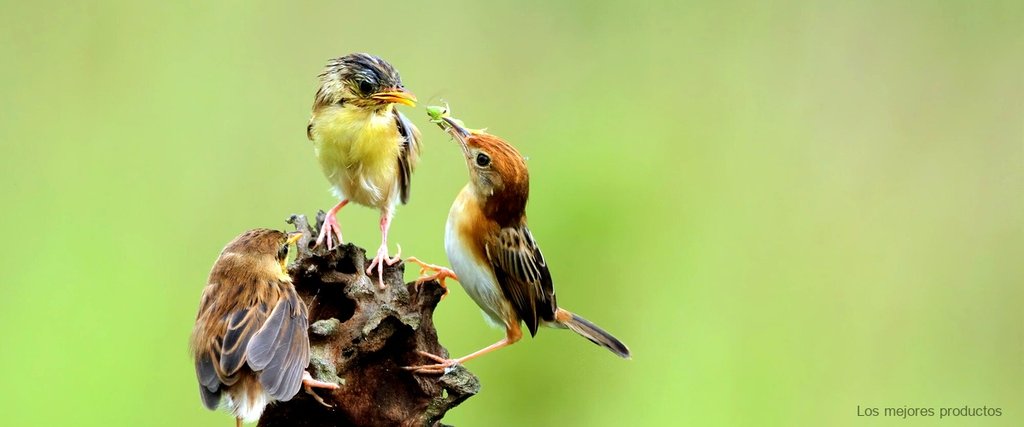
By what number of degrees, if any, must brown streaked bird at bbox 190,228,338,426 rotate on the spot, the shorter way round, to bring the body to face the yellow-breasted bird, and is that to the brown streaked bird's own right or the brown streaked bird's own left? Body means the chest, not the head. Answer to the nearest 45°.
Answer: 0° — it already faces it

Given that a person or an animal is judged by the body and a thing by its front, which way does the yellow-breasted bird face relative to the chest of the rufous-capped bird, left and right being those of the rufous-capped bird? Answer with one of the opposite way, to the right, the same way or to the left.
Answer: to the left

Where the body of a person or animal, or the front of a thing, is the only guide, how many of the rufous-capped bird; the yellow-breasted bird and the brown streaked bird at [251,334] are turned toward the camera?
1

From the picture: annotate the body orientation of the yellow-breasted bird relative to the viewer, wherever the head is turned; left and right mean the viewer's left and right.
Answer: facing the viewer

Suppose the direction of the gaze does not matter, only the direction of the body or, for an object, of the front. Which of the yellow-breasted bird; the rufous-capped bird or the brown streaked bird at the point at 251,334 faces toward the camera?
the yellow-breasted bird

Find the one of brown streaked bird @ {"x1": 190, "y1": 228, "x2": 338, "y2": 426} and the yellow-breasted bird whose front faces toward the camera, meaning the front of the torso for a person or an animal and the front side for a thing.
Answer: the yellow-breasted bird

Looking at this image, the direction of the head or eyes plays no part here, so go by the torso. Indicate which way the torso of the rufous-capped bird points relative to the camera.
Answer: to the viewer's left

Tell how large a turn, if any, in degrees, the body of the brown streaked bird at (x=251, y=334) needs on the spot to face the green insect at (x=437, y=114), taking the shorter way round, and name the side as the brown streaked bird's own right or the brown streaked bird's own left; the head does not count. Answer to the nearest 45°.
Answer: approximately 90° to the brown streaked bird's own right

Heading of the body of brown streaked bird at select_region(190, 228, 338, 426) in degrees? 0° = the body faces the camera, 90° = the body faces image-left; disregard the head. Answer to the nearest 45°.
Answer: approximately 225°

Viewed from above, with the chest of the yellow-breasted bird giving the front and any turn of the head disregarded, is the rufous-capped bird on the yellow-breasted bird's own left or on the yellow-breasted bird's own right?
on the yellow-breasted bird's own left
